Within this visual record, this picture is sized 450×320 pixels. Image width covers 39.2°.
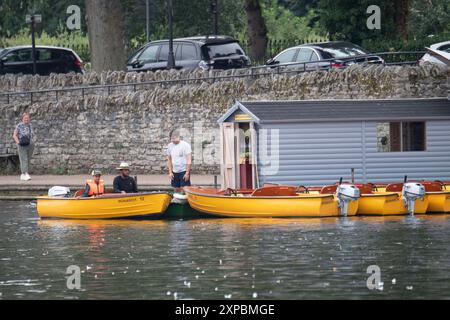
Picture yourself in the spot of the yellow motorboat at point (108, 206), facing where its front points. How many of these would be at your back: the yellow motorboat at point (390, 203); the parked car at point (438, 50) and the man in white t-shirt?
0

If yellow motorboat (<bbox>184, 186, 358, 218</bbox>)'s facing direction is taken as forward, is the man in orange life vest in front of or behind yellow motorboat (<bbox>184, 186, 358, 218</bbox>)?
in front

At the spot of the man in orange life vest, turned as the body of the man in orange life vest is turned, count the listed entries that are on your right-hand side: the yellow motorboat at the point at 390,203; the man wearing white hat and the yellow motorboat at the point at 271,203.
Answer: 0

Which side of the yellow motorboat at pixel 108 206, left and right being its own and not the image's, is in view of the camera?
right

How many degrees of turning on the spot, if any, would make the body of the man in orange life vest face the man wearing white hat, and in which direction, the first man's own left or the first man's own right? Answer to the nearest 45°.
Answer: approximately 45° to the first man's own left

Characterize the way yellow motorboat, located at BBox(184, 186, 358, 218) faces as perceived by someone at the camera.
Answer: facing to the left of the viewer

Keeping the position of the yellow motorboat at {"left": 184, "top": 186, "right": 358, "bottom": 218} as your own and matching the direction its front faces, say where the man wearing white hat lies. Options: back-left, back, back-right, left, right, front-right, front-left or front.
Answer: front

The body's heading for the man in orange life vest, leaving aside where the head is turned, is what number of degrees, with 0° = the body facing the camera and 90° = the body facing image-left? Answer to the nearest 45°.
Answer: approximately 315°

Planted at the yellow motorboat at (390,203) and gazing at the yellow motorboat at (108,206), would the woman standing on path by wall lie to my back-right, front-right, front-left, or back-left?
front-right

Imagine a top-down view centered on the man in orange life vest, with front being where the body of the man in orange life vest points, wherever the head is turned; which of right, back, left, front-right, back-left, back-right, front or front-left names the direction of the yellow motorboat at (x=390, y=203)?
front-left

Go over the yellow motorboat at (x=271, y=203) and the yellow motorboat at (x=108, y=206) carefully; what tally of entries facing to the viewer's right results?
1
